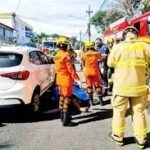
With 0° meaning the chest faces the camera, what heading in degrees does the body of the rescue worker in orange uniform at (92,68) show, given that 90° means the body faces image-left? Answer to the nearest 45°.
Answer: approximately 180°

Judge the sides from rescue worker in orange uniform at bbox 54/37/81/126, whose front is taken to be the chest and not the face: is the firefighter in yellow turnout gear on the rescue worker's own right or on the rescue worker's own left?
on the rescue worker's own right

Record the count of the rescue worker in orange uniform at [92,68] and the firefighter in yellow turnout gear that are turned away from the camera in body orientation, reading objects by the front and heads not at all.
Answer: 2

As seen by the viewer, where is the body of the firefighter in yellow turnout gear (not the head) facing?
away from the camera

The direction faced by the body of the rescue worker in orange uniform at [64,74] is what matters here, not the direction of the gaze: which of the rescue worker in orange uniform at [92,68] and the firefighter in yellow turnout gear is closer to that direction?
the rescue worker in orange uniform

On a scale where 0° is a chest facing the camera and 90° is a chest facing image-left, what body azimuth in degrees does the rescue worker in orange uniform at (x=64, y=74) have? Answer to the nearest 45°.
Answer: approximately 225°

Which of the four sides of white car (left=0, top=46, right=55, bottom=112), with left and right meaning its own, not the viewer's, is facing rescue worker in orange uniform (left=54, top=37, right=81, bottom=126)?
right

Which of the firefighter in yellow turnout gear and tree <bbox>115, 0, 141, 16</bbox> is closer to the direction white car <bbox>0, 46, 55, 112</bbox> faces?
the tree

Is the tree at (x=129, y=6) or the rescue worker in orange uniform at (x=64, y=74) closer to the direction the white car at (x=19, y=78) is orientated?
the tree
